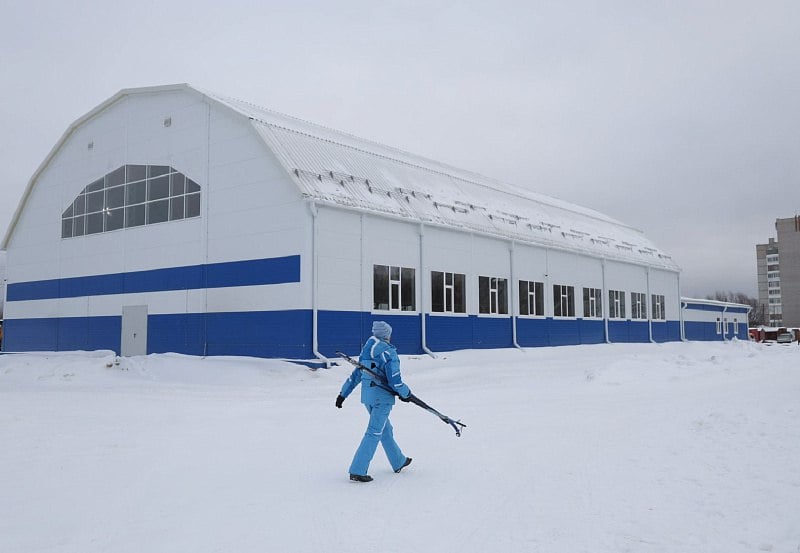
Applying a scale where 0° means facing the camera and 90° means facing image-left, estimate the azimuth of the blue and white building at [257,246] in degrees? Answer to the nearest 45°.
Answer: approximately 45°

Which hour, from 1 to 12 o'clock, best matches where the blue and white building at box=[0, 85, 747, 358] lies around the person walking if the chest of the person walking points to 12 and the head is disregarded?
The blue and white building is roughly at 10 o'clock from the person walking.

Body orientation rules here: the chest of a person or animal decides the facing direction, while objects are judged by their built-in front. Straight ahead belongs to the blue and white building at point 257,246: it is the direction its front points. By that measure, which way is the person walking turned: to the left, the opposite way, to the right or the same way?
the opposite way

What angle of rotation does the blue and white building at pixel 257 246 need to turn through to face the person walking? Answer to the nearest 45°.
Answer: approximately 45° to its left

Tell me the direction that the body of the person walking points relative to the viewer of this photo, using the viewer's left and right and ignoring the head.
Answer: facing away from the viewer and to the right of the viewer
